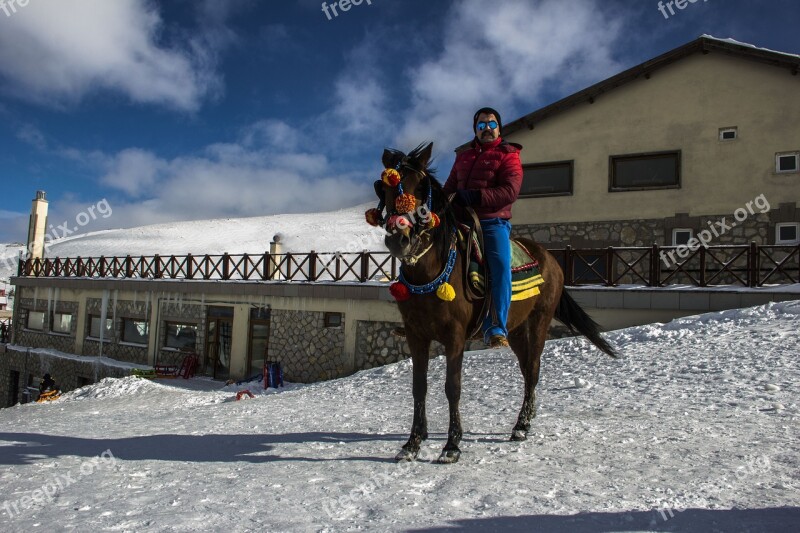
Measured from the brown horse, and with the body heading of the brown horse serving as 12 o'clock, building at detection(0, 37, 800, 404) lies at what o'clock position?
The building is roughly at 5 o'clock from the brown horse.

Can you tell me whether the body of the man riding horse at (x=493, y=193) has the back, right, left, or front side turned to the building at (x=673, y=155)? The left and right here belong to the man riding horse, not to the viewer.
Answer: back

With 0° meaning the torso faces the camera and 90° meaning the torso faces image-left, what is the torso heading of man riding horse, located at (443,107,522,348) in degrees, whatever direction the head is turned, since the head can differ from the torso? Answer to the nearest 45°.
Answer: approximately 45°

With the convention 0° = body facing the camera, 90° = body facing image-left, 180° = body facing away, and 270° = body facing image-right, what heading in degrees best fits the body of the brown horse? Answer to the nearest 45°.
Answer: approximately 45°
